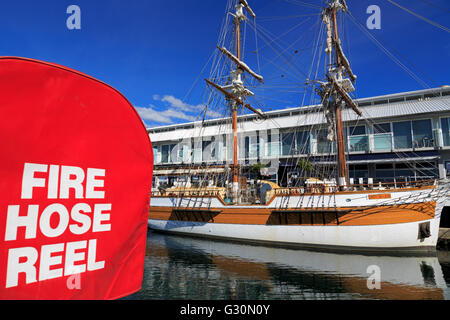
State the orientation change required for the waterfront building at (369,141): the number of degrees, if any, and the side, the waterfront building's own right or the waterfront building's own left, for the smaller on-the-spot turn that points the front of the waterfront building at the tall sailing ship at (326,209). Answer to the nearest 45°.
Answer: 0° — it already faces it

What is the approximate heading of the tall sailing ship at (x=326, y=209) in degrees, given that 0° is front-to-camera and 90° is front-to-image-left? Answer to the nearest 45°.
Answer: approximately 315°

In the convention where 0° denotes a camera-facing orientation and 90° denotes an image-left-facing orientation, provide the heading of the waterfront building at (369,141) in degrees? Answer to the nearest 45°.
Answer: approximately 45°

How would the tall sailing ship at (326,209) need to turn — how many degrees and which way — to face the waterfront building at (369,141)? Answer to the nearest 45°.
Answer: approximately 90° to its left

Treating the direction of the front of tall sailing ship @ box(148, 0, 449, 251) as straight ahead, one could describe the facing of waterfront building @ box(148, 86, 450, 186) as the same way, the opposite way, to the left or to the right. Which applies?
to the right
